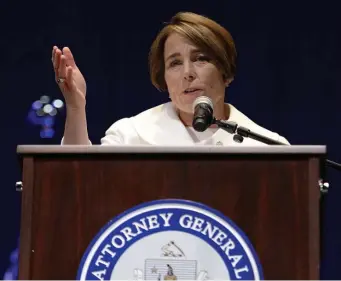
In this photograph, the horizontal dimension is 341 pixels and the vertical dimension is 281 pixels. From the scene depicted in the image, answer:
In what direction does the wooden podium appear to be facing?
toward the camera

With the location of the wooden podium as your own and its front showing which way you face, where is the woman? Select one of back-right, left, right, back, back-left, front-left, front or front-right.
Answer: back

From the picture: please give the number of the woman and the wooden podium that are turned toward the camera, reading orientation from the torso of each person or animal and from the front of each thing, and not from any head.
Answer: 2

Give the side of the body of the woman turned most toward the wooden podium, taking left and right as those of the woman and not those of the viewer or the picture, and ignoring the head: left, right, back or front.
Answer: front

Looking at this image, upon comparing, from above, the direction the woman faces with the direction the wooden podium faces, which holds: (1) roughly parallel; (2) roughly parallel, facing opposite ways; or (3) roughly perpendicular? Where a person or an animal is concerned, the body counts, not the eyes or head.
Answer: roughly parallel

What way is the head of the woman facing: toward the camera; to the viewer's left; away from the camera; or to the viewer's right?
toward the camera
